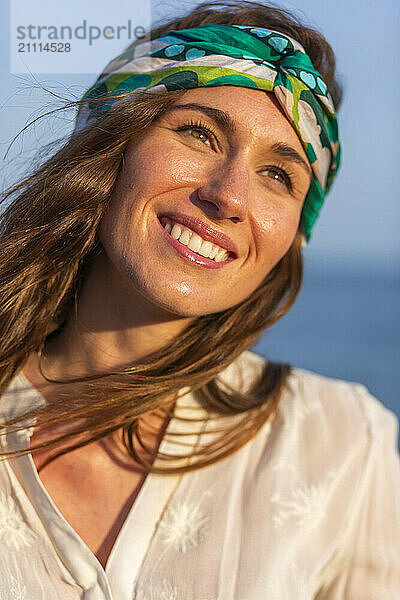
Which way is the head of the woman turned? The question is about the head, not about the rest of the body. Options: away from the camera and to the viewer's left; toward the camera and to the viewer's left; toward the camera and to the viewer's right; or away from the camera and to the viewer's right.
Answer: toward the camera and to the viewer's right

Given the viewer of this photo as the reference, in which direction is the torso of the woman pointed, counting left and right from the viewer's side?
facing the viewer
